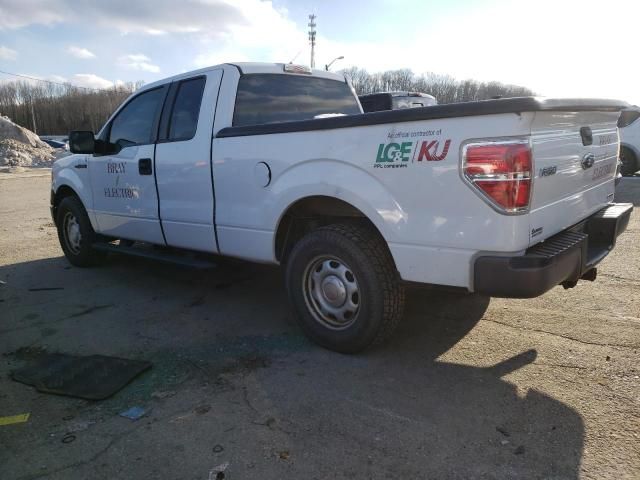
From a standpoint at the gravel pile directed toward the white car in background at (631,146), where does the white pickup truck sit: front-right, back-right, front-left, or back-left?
front-right

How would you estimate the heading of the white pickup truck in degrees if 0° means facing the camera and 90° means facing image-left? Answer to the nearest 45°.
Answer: approximately 135°

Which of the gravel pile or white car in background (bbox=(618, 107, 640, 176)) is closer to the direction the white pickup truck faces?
the gravel pile

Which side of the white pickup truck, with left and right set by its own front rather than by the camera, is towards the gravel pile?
front

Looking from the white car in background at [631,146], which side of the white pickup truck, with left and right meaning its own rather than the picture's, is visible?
right
